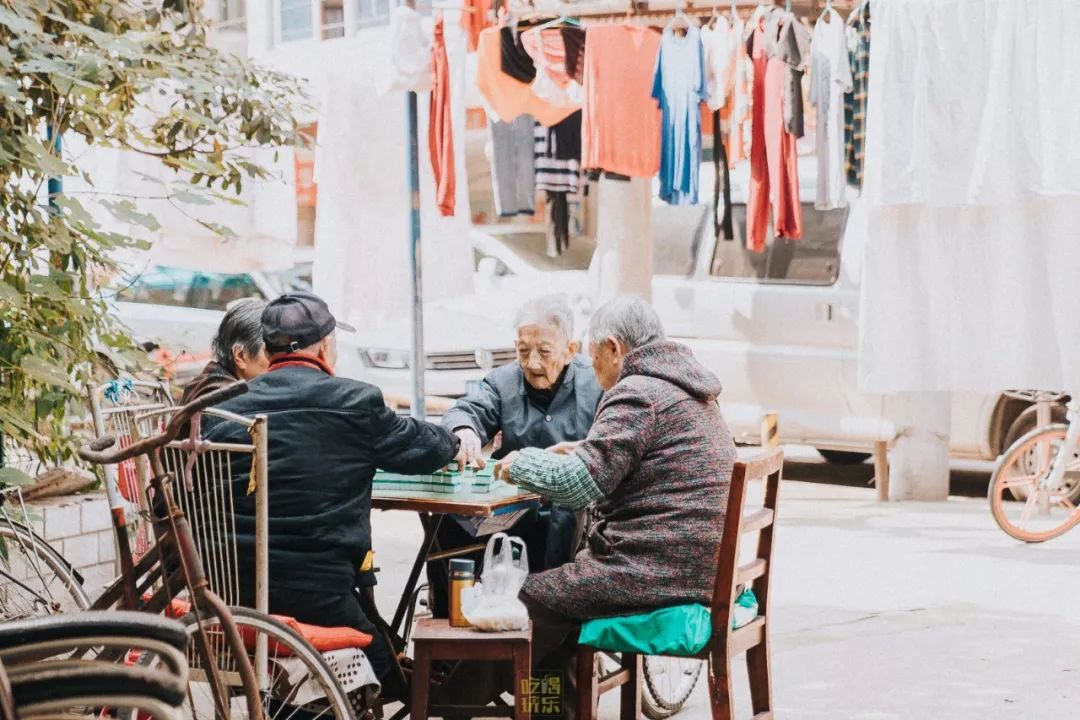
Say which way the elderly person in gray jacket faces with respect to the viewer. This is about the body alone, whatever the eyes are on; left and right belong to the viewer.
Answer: facing the viewer and to the left of the viewer

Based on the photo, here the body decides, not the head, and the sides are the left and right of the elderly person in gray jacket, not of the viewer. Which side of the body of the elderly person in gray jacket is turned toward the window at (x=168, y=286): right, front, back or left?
right

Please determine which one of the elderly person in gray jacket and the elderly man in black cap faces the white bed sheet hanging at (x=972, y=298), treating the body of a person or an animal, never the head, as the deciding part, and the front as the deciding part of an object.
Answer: the elderly man in black cap

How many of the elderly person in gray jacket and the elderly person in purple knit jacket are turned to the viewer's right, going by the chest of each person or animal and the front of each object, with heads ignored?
0

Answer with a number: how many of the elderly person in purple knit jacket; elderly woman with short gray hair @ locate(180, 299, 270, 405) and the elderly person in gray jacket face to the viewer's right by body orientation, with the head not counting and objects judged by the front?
1

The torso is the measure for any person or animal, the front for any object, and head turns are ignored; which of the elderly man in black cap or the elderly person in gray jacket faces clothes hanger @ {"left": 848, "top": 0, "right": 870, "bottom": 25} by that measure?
the elderly man in black cap

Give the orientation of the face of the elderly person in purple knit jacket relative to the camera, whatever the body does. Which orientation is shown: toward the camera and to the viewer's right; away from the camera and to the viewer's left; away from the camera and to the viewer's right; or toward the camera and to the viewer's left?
away from the camera and to the viewer's left

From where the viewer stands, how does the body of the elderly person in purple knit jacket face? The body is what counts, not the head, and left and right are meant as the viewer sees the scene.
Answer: facing away from the viewer and to the left of the viewer

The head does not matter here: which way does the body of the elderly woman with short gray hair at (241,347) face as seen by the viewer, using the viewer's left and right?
facing to the right of the viewer

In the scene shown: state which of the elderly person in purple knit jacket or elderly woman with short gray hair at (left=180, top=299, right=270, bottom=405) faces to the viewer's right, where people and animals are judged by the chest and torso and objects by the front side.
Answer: the elderly woman with short gray hair

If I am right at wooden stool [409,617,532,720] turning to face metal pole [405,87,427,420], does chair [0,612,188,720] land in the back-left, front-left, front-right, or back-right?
back-left

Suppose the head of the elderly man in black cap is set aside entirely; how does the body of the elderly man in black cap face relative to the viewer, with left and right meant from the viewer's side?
facing away from the viewer and to the right of the viewer

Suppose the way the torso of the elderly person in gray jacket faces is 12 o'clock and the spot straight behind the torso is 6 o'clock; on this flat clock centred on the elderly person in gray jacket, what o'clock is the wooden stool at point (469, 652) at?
The wooden stool is roughly at 11 o'clock from the elderly person in gray jacket.

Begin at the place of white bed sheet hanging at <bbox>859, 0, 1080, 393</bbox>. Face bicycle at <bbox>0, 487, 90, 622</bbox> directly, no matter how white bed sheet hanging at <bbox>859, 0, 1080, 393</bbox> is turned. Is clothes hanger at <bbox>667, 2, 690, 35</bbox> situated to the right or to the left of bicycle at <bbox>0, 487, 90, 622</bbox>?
right

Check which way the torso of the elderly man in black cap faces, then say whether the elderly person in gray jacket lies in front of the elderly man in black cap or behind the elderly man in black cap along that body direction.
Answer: in front

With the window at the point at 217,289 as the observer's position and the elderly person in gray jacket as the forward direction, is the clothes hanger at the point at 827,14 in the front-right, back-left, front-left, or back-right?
front-left

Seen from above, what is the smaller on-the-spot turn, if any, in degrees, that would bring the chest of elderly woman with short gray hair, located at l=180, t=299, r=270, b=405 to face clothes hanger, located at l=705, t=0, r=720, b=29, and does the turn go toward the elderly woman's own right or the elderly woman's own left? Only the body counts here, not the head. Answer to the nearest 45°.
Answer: approximately 45° to the elderly woman's own left
